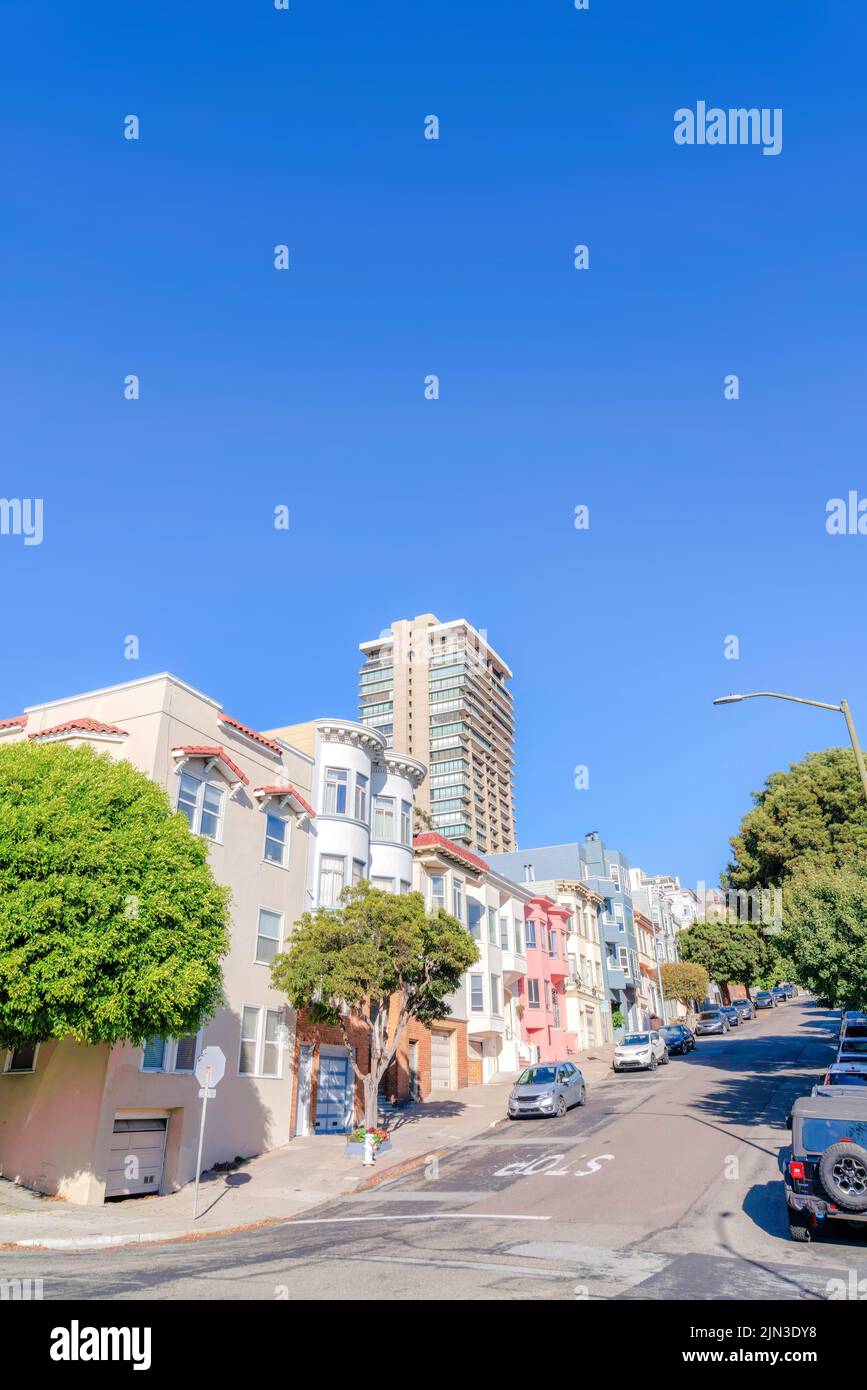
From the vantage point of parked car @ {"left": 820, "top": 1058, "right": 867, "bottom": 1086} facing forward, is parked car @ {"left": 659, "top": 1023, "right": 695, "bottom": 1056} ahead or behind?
ahead

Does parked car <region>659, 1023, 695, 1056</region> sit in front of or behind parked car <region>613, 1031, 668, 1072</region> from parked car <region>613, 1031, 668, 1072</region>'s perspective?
behind

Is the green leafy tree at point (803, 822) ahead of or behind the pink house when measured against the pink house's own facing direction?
ahead

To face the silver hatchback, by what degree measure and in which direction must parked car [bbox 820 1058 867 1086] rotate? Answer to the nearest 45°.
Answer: approximately 45° to its left

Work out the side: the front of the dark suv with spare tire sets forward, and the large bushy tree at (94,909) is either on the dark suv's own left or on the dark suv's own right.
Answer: on the dark suv's own left

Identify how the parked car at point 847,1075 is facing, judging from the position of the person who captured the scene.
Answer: facing away from the viewer

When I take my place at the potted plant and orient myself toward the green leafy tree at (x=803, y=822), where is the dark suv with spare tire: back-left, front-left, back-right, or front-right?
back-right

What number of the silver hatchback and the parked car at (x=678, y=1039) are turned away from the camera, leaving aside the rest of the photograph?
0

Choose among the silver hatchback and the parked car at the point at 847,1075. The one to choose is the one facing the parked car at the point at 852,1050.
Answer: the parked car at the point at 847,1075

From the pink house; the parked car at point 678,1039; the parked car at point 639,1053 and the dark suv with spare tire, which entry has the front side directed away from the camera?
the dark suv with spare tire

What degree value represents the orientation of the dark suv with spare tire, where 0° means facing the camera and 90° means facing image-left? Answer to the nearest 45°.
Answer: approximately 180°

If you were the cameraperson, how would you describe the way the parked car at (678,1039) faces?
facing the viewer and to the left of the viewer

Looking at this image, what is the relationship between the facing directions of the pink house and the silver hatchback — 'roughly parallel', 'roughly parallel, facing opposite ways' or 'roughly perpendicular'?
roughly perpendicular

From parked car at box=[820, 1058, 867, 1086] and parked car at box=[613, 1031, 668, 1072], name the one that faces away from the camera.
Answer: parked car at box=[820, 1058, 867, 1086]
